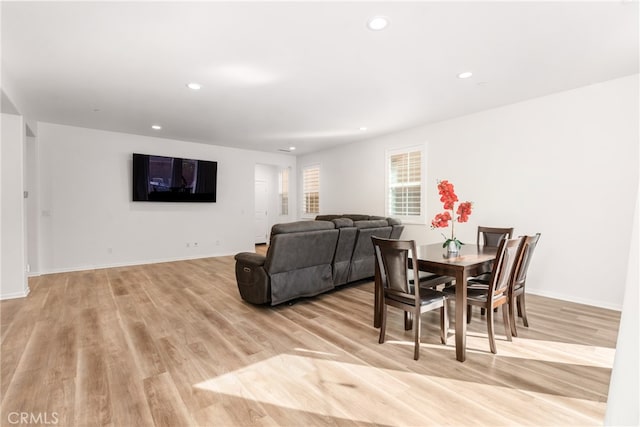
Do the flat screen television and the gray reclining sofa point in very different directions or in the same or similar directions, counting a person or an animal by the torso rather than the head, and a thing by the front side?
very different directions

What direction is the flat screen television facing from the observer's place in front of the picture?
facing the viewer and to the right of the viewer

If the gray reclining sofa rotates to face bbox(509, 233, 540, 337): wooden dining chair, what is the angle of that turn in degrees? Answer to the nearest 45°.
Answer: approximately 135° to its right

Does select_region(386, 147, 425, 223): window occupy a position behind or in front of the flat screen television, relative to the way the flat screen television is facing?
in front

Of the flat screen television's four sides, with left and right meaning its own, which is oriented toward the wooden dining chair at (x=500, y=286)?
front

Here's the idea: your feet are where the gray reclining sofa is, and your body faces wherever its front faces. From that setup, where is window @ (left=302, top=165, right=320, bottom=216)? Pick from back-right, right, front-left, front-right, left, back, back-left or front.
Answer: front-right

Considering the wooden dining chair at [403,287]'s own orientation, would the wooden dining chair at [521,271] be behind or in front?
in front

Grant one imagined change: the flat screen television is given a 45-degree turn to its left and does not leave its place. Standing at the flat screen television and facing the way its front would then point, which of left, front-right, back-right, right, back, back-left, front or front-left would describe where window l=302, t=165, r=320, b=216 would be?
front

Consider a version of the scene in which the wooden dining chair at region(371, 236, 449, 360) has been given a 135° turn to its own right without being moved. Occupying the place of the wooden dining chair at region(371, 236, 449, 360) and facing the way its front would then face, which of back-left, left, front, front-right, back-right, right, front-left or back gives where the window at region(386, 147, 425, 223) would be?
back

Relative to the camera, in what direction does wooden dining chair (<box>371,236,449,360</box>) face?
facing away from the viewer and to the right of the viewer

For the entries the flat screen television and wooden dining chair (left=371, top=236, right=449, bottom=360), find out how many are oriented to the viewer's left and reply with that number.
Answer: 0

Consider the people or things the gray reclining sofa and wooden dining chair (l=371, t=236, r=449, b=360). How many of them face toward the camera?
0

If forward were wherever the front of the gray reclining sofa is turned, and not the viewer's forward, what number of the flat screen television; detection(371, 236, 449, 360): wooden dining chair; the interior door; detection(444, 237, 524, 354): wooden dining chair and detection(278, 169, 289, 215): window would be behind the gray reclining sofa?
2

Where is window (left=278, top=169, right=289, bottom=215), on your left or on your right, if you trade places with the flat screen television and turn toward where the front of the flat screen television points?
on your left
